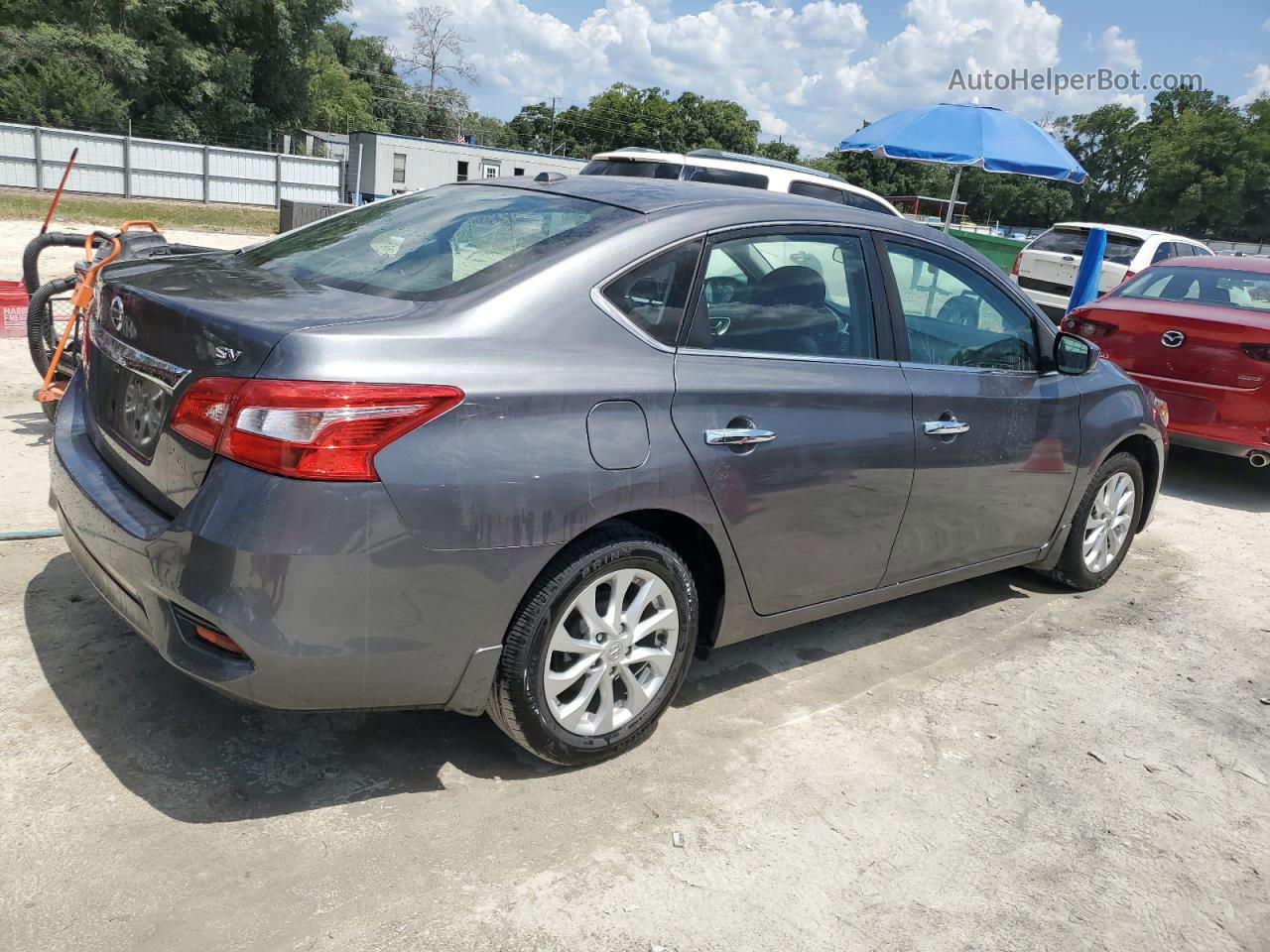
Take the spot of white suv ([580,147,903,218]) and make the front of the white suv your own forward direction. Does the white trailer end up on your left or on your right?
on your left

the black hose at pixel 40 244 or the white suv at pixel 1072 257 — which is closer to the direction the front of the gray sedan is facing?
the white suv

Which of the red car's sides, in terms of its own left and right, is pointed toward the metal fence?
left

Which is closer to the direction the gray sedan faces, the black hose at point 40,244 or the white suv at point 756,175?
the white suv

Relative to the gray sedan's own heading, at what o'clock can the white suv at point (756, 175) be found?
The white suv is roughly at 11 o'clock from the gray sedan.

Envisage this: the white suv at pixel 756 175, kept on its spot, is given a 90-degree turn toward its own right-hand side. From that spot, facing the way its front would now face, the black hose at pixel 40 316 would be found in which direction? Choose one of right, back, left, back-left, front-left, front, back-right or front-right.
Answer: right

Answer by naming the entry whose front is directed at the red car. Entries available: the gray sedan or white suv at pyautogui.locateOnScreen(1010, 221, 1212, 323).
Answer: the gray sedan

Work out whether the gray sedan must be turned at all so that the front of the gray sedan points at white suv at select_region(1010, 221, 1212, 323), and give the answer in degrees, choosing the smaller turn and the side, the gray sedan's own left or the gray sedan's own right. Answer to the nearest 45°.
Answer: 0° — it already faces it

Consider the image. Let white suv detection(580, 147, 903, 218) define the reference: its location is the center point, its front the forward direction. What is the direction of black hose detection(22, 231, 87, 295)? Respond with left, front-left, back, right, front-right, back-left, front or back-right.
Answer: back

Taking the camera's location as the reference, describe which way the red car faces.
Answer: facing away from the viewer and to the right of the viewer
